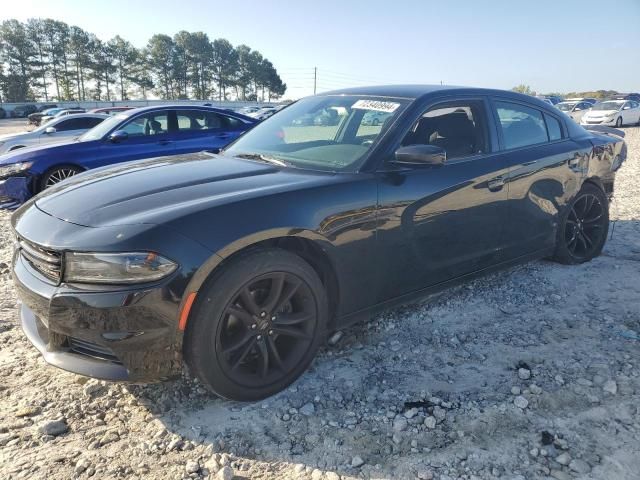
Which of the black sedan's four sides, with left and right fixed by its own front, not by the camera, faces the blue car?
right

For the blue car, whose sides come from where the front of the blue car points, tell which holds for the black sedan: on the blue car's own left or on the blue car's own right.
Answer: on the blue car's own left

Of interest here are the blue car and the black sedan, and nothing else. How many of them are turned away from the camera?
0

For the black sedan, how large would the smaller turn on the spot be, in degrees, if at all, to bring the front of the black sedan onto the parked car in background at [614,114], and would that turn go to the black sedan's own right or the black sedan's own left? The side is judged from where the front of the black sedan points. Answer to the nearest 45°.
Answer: approximately 180°

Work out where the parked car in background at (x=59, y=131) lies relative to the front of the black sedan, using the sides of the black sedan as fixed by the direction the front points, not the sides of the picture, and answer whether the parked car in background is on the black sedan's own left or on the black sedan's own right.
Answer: on the black sedan's own right

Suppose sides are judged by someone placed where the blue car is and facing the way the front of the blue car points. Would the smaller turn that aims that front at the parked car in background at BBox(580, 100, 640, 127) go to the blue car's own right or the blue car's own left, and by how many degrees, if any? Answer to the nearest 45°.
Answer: approximately 180°

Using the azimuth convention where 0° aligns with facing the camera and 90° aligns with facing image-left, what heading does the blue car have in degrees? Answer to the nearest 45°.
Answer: approximately 45°

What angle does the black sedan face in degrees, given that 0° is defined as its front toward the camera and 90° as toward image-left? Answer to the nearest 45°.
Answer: approximately 45°

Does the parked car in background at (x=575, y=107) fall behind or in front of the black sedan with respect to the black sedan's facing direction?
behind
